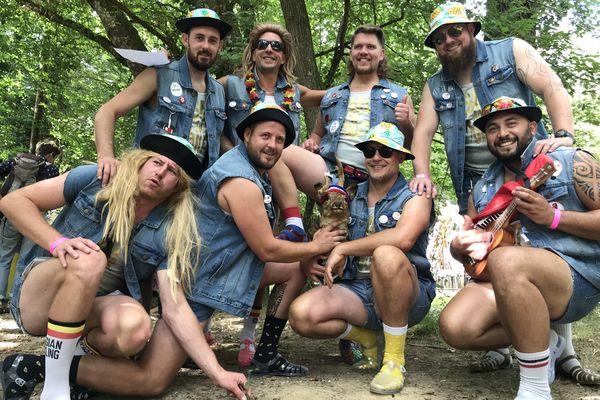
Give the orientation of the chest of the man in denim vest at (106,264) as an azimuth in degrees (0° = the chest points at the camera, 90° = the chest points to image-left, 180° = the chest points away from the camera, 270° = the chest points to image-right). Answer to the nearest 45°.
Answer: approximately 315°

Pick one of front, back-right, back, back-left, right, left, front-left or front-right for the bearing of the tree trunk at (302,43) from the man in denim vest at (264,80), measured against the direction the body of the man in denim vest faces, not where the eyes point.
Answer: back

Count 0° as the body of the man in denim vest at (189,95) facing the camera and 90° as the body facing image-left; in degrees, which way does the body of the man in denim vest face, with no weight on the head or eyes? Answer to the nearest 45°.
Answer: approximately 315°

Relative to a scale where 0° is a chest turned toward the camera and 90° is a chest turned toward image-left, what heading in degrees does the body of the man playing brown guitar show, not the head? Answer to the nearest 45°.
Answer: approximately 45°

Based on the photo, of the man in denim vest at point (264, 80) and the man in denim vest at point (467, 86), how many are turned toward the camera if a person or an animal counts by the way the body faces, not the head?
2

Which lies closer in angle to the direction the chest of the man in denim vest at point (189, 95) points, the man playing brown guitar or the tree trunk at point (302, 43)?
the man playing brown guitar

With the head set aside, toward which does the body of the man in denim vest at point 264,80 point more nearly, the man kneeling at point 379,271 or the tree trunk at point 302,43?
the man kneeling
